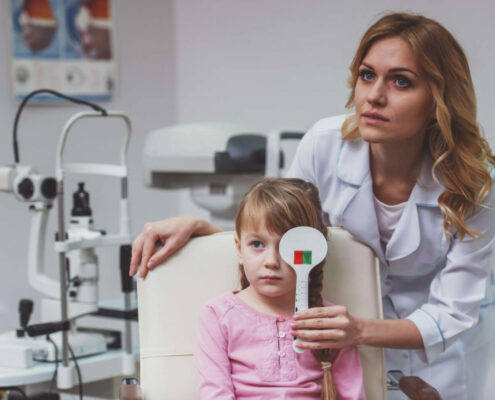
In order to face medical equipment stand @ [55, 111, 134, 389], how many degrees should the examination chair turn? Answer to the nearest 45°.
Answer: approximately 135° to its right

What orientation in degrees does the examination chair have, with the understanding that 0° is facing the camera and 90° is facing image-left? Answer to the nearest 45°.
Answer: approximately 0°

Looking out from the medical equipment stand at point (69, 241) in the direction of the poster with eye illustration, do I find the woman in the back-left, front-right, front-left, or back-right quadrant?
back-right

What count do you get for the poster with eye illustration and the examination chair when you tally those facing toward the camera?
2

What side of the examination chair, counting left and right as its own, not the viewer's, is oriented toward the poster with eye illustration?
back

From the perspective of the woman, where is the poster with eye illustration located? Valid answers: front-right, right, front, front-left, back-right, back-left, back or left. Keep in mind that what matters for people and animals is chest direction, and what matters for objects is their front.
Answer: right

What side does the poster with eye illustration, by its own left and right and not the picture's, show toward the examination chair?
front

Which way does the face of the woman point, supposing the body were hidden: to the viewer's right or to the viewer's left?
to the viewer's left
